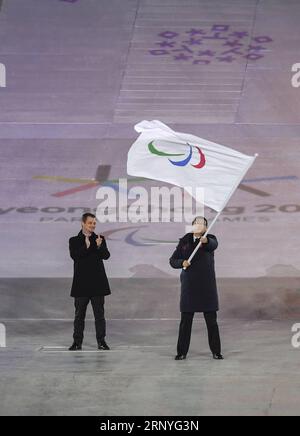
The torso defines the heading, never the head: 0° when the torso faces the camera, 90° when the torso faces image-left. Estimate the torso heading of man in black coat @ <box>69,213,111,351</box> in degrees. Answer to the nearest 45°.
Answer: approximately 0°

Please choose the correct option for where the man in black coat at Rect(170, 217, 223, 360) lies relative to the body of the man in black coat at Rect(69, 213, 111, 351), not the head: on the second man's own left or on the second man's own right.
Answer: on the second man's own left

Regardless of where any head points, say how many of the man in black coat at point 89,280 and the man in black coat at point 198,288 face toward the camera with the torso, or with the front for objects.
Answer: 2

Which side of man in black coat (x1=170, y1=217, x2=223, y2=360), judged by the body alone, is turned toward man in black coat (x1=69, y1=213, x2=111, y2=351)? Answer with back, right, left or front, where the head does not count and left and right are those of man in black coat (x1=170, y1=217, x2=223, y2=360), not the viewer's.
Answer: right
